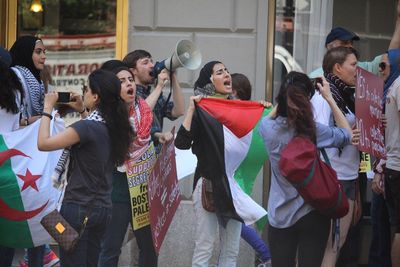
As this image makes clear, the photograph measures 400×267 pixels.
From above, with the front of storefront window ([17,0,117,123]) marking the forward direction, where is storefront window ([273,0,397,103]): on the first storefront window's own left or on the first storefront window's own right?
on the first storefront window's own left

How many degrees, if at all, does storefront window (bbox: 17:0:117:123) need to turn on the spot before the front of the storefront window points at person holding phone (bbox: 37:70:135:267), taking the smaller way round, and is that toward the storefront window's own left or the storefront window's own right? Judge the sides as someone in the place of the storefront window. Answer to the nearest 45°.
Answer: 0° — it already faces them

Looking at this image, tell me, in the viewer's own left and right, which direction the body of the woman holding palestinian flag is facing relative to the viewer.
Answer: facing the viewer and to the right of the viewer

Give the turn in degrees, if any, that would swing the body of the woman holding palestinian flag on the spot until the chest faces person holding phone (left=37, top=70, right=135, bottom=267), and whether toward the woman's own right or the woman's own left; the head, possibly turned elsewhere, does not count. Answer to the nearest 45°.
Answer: approximately 90° to the woman's own right

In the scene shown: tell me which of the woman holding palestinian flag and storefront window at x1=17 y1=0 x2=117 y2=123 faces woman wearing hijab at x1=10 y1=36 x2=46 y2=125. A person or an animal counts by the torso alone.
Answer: the storefront window

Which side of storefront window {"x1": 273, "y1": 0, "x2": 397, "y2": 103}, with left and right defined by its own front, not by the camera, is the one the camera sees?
front

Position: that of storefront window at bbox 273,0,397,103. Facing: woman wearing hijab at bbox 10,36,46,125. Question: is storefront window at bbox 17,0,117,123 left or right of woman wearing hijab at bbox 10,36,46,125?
right

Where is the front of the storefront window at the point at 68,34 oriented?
toward the camera

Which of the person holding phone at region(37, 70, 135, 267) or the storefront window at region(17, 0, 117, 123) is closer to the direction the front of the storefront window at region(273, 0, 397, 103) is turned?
the person holding phone
